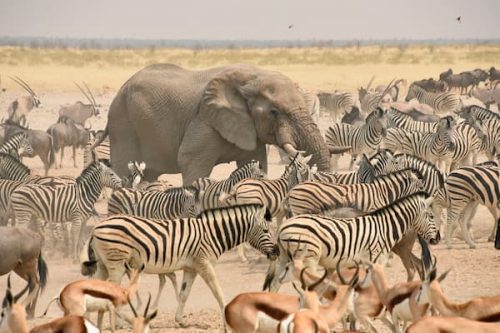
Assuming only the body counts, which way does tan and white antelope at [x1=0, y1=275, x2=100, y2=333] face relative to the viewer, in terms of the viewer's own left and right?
facing to the left of the viewer

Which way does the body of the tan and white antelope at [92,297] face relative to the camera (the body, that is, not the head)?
to the viewer's right

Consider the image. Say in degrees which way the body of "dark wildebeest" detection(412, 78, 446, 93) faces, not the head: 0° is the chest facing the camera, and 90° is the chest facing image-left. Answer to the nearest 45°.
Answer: approximately 90°

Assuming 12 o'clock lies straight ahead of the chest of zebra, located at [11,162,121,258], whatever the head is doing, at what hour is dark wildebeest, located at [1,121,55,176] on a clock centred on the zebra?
The dark wildebeest is roughly at 9 o'clock from the zebra.

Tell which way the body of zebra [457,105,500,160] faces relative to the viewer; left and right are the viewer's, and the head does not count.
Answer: facing to the left of the viewer

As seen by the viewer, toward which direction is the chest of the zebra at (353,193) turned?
to the viewer's right

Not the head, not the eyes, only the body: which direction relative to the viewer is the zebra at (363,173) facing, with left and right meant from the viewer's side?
facing to the right of the viewer

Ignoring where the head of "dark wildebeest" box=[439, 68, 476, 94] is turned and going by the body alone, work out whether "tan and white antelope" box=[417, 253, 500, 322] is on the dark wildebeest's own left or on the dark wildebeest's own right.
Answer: on the dark wildebeest's own left

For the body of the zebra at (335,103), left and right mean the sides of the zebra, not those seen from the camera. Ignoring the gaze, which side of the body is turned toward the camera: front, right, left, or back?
left
